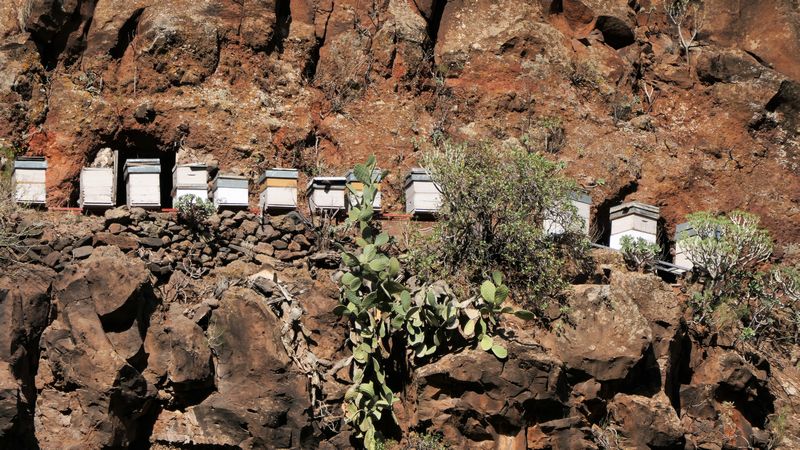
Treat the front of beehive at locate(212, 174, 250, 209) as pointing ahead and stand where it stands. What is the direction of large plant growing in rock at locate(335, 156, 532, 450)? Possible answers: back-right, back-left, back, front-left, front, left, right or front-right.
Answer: front-left

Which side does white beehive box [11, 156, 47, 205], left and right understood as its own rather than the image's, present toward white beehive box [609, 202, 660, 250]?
left

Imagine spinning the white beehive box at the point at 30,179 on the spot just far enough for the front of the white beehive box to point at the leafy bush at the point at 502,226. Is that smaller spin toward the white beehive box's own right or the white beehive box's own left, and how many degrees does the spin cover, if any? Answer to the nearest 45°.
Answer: approximately 90° to the white beehive box's own left

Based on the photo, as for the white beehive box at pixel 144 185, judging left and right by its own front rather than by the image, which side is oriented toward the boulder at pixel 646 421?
left

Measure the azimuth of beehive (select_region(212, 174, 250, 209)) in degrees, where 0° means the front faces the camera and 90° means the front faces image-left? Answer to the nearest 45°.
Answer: approximately 0°

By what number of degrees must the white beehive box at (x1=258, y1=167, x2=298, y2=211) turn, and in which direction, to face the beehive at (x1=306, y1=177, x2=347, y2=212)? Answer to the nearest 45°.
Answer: approximately 90° to its left

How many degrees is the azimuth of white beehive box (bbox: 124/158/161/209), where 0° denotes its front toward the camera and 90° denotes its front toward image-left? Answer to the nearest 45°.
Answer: approximately 0°

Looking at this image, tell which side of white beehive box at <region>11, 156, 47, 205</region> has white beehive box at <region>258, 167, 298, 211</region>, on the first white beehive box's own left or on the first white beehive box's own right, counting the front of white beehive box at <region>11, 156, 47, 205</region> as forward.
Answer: on the first white beehive box's own left
